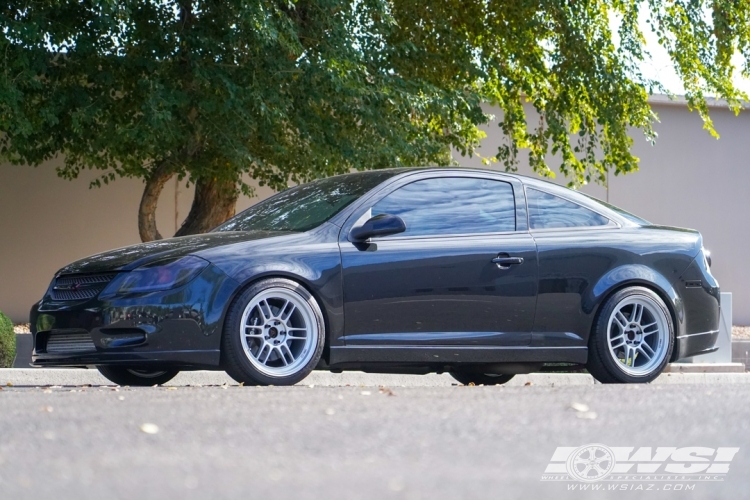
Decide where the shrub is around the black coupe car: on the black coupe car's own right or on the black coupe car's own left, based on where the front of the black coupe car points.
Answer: on the black coupe car's own right

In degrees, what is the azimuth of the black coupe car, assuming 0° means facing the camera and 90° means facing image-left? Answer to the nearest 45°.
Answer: approximately 45°

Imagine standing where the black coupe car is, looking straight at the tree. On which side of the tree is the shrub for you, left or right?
left

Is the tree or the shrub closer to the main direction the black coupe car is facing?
the shrub

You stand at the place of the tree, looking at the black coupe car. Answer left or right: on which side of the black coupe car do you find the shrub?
right
